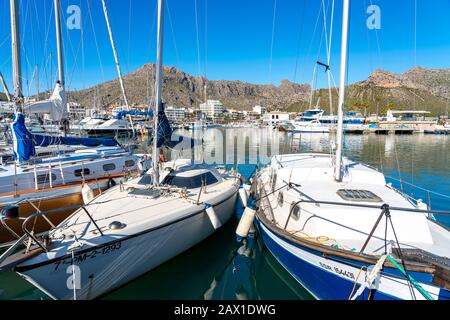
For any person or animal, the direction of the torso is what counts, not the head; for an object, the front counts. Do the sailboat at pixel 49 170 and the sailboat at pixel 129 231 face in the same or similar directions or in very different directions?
same or similar directions

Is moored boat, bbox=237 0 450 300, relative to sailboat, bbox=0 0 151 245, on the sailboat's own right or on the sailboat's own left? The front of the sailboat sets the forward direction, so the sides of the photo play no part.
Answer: on the sailboat's own left

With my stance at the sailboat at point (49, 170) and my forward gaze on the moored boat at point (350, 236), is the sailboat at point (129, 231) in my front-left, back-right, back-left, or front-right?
front-right

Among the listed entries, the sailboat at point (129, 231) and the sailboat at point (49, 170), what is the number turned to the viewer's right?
0
